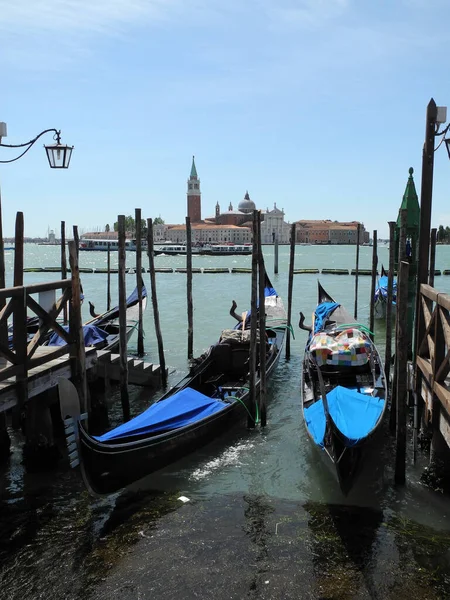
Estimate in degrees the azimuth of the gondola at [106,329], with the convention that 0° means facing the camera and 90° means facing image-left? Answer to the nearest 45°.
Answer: approximately 45°

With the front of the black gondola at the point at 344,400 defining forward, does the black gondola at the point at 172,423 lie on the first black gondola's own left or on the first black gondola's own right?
on the first black gondola's own right

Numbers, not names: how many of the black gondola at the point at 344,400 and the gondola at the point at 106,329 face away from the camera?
0

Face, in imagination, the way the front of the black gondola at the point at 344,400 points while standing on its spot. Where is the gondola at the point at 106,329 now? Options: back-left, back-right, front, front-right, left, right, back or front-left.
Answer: back-right

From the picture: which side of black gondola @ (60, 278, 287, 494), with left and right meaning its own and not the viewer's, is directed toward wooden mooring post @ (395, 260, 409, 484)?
left

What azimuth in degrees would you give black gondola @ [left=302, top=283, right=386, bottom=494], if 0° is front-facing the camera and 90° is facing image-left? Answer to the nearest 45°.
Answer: approximately 0°
